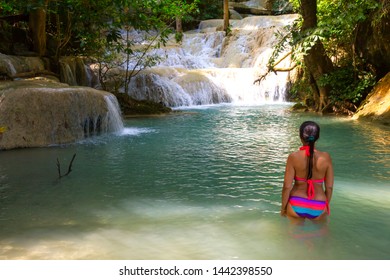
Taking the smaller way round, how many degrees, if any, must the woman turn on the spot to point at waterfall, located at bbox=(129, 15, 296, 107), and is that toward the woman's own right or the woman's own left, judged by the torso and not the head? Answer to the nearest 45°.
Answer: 0° — they already face it

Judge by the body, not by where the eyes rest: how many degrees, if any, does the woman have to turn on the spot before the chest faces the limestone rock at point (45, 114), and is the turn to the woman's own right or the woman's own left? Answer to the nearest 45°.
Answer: approximately 45° to the woman's own left

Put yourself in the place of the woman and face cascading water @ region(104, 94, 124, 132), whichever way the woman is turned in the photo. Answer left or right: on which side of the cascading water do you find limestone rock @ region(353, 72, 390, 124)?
right

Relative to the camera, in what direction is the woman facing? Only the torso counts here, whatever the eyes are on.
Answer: away from the camera

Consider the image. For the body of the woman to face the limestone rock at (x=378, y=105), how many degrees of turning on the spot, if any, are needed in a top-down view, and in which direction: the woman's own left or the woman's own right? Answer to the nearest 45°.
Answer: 0° — they already face it

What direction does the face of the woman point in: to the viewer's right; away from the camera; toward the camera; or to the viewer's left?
away from the camera

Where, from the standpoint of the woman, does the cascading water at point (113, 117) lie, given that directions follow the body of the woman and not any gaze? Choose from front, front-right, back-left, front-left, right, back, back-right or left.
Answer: front-left

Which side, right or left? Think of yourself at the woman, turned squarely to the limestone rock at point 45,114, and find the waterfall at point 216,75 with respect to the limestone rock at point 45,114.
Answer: right
